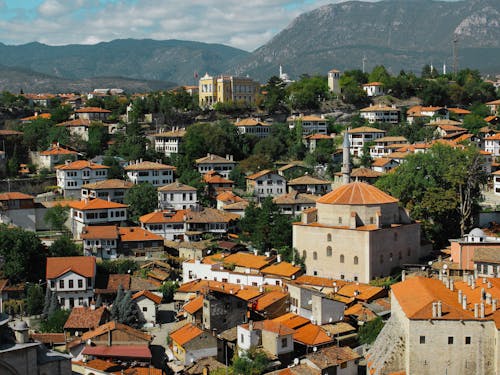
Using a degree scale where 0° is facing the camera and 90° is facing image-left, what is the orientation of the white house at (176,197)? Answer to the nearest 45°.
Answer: approximately 0°

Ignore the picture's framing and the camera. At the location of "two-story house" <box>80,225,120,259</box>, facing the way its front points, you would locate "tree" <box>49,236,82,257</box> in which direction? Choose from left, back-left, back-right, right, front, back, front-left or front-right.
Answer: right

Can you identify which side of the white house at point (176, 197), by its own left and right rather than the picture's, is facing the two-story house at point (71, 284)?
front

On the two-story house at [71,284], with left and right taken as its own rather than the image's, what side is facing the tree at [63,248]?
back

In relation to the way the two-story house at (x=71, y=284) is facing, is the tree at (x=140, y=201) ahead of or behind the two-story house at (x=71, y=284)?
behind

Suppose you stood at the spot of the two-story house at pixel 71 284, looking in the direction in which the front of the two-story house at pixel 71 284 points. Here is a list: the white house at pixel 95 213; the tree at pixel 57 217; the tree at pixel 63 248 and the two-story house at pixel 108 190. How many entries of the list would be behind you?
4

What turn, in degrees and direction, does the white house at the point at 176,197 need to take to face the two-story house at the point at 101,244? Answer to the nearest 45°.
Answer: approximately 45° to its right

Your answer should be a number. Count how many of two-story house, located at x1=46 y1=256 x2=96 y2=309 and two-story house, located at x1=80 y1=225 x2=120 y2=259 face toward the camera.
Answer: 2

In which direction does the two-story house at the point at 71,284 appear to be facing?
toward the camera

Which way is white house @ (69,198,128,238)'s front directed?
toward the camera

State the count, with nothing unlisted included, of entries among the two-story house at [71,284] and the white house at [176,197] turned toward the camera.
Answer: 2

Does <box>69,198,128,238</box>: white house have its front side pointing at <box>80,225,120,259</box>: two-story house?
yes

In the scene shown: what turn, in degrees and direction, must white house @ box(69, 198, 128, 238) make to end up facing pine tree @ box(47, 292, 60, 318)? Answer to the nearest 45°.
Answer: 0° — it already faces it

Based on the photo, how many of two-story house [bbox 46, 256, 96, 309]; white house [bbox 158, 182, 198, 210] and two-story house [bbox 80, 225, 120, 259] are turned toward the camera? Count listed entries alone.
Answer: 3
